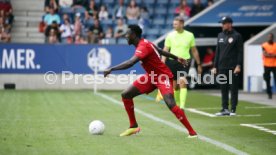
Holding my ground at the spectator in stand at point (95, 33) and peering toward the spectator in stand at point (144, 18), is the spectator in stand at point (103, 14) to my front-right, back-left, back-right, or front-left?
front-left

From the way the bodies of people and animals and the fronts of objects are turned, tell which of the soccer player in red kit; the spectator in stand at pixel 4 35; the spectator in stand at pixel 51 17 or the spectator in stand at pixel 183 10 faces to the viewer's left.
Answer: the soccer player in red kit

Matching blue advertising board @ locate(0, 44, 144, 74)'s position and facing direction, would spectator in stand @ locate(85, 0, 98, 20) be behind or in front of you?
behind

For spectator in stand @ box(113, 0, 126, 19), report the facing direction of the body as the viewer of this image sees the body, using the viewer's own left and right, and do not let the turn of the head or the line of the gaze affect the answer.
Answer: facing the viewer

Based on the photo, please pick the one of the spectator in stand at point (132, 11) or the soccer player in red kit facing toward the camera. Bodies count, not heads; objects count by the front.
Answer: the spectator in stand

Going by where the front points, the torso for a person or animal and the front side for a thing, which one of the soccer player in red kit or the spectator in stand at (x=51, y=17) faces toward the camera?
the spectator in stand

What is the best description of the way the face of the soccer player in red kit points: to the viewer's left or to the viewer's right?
to the viewer's left

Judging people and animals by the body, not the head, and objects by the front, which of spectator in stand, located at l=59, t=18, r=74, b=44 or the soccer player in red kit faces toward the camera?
the spectator in stand

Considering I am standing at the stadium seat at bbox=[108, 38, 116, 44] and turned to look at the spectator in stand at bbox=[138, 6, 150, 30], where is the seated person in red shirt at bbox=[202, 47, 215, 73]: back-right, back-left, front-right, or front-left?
front-right

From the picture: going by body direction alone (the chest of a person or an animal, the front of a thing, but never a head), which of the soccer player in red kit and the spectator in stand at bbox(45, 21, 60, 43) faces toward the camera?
the spectator in stand

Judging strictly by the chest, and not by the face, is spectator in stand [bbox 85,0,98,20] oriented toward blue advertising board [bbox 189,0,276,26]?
no

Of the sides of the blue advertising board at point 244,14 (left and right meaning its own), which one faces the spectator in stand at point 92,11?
right

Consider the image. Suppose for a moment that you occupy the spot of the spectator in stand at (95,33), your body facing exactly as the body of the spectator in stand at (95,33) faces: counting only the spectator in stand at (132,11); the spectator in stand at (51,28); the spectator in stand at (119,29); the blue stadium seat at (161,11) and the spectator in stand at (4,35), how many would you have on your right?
2

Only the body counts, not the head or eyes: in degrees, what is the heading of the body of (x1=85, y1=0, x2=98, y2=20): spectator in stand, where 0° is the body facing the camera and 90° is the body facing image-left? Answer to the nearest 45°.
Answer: approximately 0°

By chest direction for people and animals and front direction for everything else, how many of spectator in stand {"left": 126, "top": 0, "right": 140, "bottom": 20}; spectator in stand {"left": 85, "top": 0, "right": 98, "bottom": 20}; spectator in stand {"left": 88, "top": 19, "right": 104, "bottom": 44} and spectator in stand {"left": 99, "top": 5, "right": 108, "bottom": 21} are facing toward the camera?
4

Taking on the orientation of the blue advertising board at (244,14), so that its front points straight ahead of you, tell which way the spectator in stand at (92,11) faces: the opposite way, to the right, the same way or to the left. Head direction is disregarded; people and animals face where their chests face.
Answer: the same way

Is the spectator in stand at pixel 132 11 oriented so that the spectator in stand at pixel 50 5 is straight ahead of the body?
no

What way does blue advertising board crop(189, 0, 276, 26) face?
toward the camera

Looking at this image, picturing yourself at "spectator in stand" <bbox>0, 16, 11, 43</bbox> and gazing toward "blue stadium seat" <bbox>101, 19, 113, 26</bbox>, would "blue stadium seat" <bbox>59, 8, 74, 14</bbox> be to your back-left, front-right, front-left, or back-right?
front-left
